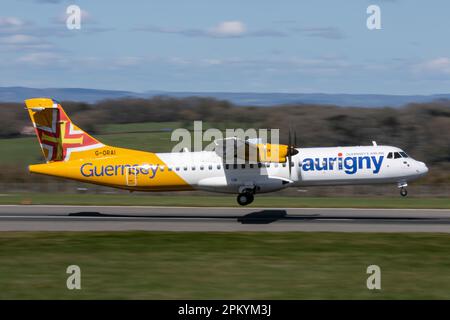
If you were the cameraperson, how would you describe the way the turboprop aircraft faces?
facing to the right of the viewer
